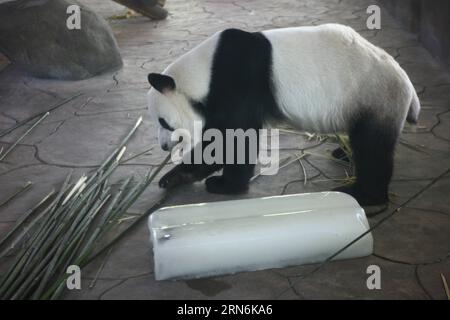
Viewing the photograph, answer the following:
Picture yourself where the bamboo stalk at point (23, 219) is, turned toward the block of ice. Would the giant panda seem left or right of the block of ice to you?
left

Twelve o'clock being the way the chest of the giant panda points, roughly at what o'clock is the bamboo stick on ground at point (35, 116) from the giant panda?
The bamboo stick on ground is roughly at 1 o'clock from the giant panda.

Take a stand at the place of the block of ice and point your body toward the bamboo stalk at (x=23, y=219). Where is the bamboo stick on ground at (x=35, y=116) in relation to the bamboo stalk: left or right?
right

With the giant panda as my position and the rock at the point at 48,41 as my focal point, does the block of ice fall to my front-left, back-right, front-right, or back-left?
back-left

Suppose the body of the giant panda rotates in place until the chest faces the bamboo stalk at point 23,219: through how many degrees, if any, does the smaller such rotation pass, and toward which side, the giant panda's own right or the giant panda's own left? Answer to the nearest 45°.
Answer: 0° — it already faces it

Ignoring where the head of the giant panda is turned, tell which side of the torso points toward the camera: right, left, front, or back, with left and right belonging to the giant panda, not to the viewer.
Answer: left

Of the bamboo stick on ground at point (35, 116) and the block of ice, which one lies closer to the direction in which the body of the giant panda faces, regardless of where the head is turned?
the bamboo stick on ground

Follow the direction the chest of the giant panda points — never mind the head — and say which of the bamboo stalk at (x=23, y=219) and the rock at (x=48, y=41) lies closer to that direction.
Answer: the bamboo stalk
